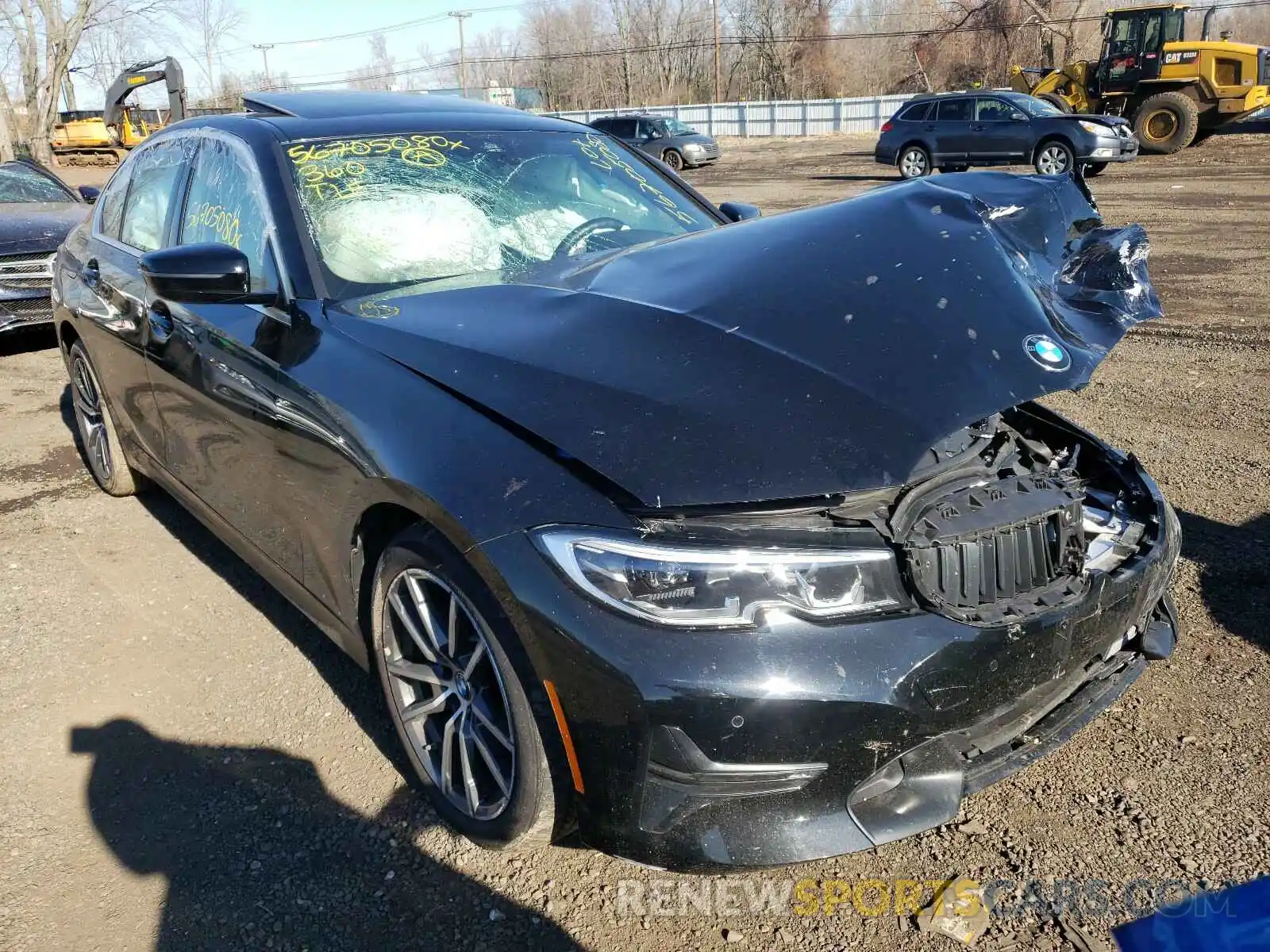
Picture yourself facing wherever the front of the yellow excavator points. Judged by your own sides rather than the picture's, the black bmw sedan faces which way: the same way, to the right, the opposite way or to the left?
to the right

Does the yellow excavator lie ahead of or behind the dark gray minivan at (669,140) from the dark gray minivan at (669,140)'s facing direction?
behind

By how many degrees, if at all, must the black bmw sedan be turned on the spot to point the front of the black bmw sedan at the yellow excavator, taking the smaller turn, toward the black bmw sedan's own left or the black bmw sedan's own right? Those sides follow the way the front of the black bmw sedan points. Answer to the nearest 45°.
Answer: approximately 180°

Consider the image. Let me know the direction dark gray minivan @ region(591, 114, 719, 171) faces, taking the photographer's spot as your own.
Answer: facing the viewer and to the right of the viewer

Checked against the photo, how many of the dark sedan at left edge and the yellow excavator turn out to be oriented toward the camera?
1

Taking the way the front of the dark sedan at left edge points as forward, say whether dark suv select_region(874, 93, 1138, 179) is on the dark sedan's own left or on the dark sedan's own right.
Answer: on the dark sedan's own left

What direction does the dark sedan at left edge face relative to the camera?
toward the camera

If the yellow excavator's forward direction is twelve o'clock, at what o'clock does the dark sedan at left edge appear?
The dark sedan at left edge is roughly at 3 o'clock from the yellow excavator.

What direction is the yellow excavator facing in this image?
to the viewer's right

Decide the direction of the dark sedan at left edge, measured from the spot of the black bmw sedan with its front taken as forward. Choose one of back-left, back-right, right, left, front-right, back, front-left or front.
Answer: back

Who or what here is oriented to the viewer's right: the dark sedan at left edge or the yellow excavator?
the yellow excavator

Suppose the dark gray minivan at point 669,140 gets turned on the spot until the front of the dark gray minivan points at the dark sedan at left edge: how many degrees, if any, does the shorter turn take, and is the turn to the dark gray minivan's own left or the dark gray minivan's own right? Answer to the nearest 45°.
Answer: approximately 45° to the dark gray minivan's own right

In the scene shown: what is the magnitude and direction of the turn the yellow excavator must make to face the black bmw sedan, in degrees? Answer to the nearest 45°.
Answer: approximately 90° to its right

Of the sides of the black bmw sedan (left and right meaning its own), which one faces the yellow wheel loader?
left
